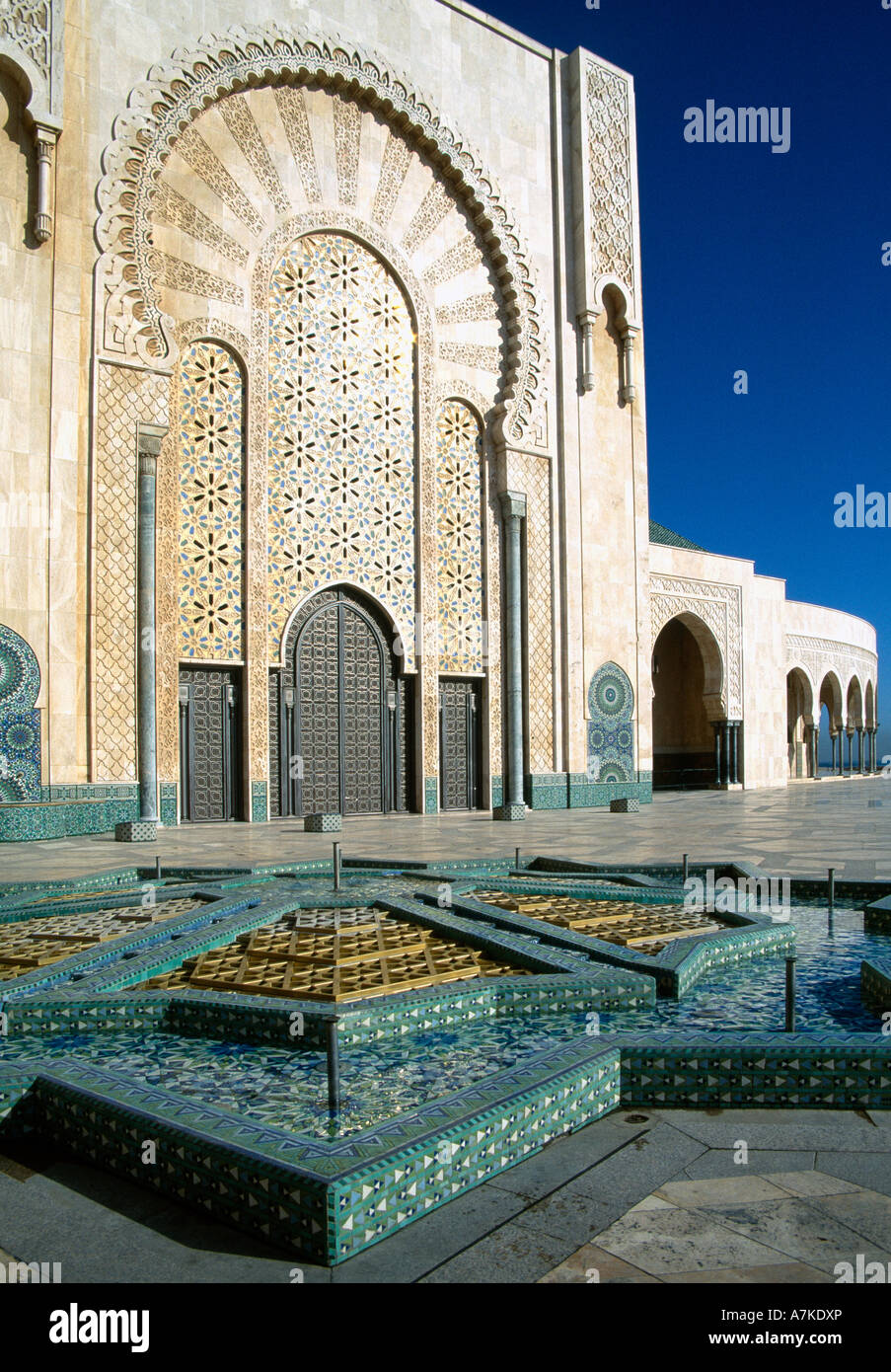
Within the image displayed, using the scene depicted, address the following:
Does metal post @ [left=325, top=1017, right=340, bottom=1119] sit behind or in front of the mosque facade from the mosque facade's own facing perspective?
in front

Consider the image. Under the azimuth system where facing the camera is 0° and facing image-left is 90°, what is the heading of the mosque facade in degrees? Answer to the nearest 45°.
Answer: approximately 315°
